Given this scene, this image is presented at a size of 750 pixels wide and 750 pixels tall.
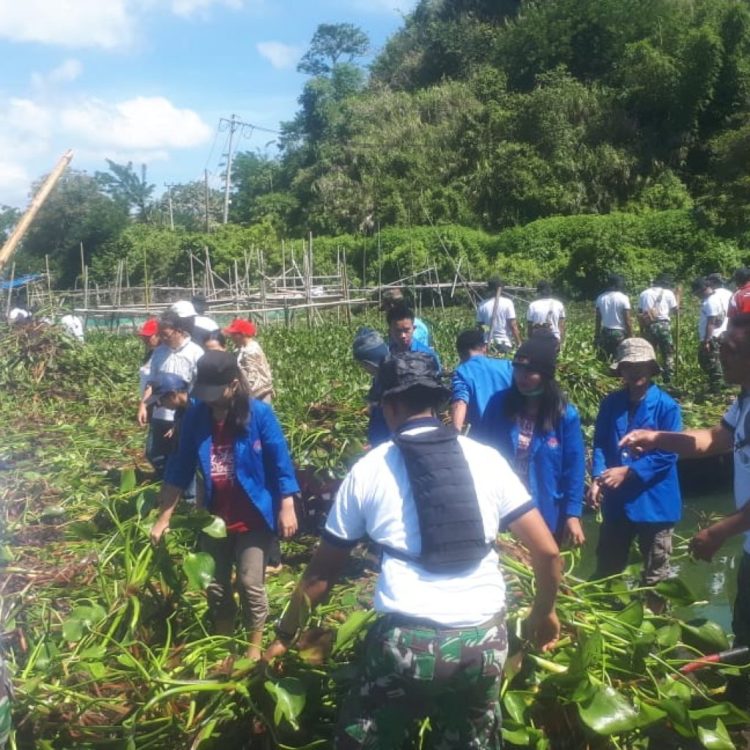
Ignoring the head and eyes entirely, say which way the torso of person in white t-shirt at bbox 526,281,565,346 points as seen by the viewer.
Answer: away from the camera

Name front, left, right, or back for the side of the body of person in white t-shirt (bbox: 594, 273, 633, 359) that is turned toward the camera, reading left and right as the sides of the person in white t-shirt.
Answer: back

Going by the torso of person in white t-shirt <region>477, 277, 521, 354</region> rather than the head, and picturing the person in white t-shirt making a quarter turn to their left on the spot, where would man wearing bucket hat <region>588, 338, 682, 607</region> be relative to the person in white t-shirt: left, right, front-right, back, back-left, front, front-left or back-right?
left

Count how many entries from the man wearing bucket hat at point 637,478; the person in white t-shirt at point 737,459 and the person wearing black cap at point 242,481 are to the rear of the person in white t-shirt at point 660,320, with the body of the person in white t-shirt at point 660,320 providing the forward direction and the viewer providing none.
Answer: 3

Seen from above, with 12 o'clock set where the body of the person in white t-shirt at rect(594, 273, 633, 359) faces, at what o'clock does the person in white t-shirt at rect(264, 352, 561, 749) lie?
the person in white t-shirt at rect(264, 352, 561, 749) is roughly at 6 o'clock from the person in white t-shirt at rect(594, 273, 633, 359).

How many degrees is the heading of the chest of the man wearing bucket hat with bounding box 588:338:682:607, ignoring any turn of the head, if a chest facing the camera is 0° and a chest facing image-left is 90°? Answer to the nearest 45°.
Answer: approximately 45°

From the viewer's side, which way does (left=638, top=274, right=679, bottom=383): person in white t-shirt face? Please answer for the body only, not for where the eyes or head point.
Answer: away from the camera

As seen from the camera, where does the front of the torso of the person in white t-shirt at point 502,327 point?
away from the camera

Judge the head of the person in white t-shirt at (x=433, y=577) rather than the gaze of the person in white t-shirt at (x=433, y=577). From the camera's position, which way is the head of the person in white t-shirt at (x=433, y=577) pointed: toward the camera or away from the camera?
away from the camera

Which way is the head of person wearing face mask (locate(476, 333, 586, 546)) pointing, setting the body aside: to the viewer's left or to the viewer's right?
to the viewer's left

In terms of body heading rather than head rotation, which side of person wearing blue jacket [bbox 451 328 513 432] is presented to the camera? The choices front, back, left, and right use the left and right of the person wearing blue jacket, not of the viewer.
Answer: back

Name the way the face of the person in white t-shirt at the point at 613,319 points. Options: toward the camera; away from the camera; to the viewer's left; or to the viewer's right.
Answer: away from the camera
